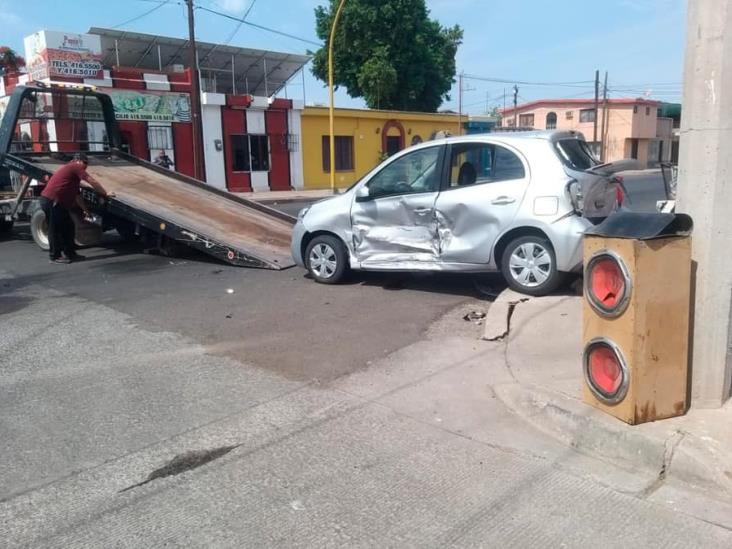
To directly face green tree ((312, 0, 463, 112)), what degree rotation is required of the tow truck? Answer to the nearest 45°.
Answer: approximately 90° to its right

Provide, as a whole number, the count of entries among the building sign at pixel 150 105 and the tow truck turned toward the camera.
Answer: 1

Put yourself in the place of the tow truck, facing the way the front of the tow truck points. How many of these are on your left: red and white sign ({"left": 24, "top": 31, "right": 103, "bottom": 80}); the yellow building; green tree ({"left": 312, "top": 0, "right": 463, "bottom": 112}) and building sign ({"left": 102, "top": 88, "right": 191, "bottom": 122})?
0

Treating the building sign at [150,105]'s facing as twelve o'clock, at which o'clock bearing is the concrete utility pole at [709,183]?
The concrete utility pole is roughly at 12 o'clock from the building sign.

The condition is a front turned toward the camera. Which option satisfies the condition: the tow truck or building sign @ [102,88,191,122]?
the building sign

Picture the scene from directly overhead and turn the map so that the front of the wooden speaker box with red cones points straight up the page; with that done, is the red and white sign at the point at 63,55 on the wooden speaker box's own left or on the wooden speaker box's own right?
on the wooden speaker box's own right

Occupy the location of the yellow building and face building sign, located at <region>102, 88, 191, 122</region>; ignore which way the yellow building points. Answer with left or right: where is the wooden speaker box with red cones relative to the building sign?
left

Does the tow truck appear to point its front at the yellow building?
no

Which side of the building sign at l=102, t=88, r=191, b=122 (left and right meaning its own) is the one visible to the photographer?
front

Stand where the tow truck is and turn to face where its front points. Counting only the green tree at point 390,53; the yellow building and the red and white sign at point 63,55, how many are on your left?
0

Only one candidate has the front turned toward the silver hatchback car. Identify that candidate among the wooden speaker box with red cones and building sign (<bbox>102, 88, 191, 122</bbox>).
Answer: the building sign

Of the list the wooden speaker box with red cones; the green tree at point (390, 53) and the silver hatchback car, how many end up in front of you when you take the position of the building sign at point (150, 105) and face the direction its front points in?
2

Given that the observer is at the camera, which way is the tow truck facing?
facing away from the viewer and to the left of the viewer

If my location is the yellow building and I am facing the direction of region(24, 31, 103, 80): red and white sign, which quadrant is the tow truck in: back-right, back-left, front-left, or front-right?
front-left

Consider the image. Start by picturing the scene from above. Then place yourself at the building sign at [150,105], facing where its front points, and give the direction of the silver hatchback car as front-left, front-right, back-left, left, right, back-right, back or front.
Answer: front

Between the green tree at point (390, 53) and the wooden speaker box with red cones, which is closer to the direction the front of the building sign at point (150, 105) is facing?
the wooden speaker box with red cones

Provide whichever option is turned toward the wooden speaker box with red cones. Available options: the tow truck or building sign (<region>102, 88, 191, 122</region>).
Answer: the building sign

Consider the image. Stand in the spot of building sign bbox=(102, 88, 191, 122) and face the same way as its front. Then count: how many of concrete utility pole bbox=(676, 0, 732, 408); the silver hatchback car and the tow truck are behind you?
0

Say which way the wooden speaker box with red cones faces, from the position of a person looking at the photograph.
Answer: facing the viewer and to the left of the viewer

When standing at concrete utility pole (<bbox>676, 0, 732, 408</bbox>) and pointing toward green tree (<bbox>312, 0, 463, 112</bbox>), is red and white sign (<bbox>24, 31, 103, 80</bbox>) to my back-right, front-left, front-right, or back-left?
front-left
